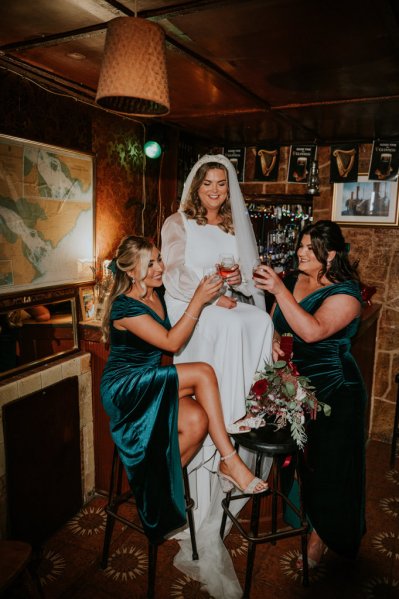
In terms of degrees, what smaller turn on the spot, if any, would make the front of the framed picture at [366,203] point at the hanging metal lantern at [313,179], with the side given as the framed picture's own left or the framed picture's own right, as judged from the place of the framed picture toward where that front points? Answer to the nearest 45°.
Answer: approximately 90° to the framed picture's own right

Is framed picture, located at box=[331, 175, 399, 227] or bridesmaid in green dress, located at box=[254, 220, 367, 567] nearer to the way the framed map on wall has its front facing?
the bridesmaid in green dress

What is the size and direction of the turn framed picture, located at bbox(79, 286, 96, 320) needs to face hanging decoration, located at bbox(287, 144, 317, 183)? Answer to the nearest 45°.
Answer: approximately 90° to its left

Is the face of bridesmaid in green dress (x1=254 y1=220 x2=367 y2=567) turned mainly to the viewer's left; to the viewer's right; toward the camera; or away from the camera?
to the viewer's left

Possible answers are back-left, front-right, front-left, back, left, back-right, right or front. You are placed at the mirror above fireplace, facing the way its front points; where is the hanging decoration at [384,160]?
front-left

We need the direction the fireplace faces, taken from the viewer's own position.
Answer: facing the viewer and to the right of the viewer

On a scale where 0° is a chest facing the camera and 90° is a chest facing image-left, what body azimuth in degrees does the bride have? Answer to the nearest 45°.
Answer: approximately 315°

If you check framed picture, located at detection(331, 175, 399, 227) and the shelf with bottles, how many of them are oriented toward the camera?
2

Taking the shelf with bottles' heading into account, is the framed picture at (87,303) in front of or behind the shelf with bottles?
in front

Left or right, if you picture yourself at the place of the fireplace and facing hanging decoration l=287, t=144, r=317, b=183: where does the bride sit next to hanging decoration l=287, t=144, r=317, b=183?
right

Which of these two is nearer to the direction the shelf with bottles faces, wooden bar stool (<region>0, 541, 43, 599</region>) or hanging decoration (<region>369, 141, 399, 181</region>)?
the wooden bar stool

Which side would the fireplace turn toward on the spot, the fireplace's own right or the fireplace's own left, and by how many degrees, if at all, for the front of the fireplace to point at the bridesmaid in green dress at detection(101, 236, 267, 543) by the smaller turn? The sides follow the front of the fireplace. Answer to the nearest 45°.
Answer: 0° — it already faces them

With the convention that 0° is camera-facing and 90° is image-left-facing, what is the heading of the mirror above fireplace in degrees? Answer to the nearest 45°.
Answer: approximately 315°

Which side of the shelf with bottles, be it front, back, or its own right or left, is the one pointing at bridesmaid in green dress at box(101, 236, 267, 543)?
front

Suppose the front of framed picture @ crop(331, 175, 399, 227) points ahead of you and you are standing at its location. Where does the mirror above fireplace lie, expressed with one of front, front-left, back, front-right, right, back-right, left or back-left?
front-right

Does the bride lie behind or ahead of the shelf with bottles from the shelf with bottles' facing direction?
ahead
